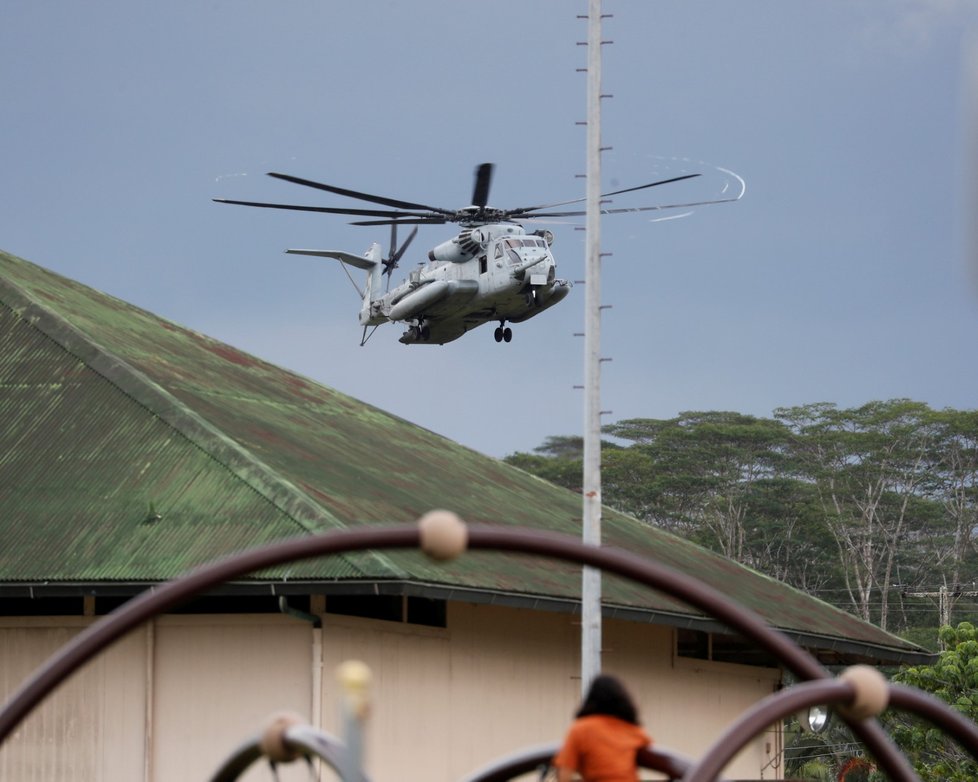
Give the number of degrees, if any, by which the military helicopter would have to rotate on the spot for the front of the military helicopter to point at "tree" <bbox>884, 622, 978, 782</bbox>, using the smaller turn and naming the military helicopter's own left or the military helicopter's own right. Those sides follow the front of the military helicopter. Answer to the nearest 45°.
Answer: approximately 45° to the military helicopter's own right

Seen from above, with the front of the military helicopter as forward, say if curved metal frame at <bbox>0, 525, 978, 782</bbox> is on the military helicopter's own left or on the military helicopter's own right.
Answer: on the military helicopter's own right

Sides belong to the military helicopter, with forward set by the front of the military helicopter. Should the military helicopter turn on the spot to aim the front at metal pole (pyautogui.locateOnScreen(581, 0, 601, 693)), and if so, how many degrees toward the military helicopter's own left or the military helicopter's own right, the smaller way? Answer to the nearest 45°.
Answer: approximately 45° to the military helicopter's own right

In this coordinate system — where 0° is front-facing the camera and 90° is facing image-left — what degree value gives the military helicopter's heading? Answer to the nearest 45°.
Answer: approximately 315°

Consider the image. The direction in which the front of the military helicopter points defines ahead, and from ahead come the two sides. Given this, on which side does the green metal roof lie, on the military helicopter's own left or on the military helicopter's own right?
on the military helicopter's own right
